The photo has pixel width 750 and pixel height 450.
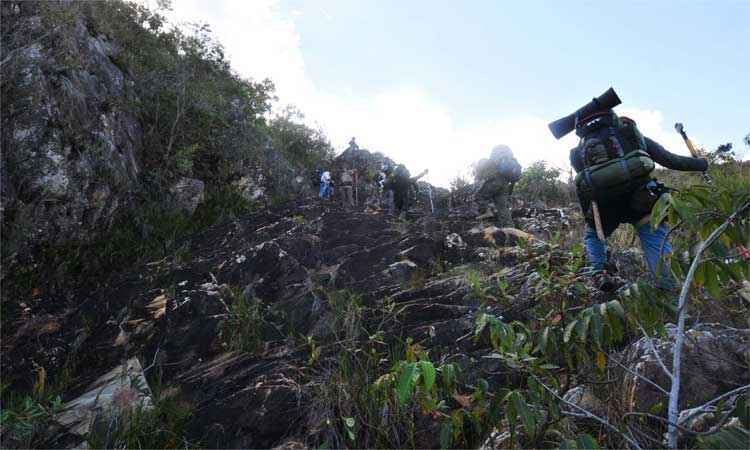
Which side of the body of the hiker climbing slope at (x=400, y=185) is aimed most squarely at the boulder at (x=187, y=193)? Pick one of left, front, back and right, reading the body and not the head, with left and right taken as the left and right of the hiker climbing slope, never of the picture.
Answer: left

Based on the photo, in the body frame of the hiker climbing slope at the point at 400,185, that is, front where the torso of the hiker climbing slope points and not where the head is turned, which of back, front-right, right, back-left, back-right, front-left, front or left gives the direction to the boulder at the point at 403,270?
back

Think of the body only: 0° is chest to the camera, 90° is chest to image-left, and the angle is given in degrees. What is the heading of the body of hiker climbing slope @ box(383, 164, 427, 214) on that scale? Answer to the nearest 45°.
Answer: approximately 180°

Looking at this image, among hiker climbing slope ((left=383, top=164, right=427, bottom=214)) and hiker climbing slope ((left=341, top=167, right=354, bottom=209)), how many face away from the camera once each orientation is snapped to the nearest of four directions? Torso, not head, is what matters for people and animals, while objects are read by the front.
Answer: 2

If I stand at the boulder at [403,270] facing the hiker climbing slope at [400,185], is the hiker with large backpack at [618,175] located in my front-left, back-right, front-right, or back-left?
back-right

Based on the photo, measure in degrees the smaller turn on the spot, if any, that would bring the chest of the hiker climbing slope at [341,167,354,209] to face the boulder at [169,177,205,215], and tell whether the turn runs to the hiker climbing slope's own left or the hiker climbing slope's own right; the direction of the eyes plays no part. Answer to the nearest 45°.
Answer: approximately 135° to the hiker climbing slope's own left

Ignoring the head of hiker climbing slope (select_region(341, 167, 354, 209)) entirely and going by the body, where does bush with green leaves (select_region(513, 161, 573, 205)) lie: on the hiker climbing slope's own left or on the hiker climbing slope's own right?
on the hiker climbing slope's own right

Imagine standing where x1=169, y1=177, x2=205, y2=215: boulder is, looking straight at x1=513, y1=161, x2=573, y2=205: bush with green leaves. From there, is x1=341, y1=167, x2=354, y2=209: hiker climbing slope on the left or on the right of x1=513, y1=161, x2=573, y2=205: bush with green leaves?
left

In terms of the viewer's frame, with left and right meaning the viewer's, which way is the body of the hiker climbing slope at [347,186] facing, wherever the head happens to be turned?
facing away from the viewer

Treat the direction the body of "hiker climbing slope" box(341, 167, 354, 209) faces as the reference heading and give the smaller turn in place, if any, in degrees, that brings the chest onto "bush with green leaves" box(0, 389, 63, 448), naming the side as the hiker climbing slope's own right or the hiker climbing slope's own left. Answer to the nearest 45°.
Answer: approximately 180°

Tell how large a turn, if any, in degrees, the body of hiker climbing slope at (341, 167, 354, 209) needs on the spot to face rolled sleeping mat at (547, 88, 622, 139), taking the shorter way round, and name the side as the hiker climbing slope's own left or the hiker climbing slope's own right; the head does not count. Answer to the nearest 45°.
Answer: approximately 180°

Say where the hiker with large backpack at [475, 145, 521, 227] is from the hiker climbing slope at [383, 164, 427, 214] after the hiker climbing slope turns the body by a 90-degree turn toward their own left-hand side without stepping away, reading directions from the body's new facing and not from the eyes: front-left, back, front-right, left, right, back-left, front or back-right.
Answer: back-left

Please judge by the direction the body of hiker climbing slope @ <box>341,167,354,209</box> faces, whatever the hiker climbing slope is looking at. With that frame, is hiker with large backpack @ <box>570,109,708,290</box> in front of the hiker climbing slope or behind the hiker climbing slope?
behind
